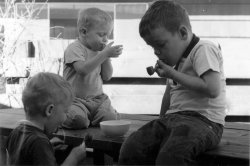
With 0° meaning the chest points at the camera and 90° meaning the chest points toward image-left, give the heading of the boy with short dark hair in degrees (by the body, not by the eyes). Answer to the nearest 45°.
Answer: approximately 45°

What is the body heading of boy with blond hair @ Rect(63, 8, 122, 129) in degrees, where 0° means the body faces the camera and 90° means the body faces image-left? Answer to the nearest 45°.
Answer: approximately 315°

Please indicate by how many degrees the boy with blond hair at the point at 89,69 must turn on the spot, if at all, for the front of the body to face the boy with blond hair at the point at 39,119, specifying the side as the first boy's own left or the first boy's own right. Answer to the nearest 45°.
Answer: approximately 45° to the first boy's own right

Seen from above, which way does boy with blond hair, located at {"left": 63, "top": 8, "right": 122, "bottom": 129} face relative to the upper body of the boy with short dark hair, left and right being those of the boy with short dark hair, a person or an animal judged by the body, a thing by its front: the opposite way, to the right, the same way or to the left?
to the left
